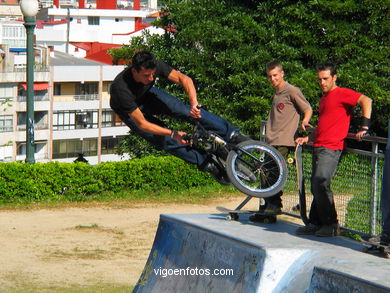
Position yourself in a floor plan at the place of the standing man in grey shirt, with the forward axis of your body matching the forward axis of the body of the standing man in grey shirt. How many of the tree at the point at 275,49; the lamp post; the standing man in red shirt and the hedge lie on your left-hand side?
1

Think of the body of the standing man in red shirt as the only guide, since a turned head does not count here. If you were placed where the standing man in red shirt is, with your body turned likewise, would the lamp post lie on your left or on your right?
on your right

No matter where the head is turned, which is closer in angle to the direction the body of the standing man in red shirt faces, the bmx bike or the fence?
the bmx bike

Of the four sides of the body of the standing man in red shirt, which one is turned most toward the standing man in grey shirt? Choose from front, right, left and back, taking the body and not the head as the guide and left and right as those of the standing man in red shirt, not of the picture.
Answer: right

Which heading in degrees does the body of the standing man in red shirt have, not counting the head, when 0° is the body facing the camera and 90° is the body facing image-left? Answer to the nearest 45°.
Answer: approximately 45°

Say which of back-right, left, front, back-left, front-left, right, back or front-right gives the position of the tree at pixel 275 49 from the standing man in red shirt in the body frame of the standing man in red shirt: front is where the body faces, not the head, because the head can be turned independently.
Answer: back-right

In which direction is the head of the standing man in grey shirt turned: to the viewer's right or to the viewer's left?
to the viewer's left

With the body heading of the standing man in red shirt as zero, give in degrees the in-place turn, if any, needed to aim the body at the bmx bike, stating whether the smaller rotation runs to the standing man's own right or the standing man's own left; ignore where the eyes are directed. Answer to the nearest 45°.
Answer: approximately 90° to the standing man's own right

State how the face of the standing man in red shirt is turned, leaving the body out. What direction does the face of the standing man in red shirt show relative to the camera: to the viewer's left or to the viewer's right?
to the viewer's left

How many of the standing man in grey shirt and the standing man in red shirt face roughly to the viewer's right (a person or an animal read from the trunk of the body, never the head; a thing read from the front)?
0

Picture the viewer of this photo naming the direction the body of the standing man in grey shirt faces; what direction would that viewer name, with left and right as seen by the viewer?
facing the viewer and to the left of the viewer
